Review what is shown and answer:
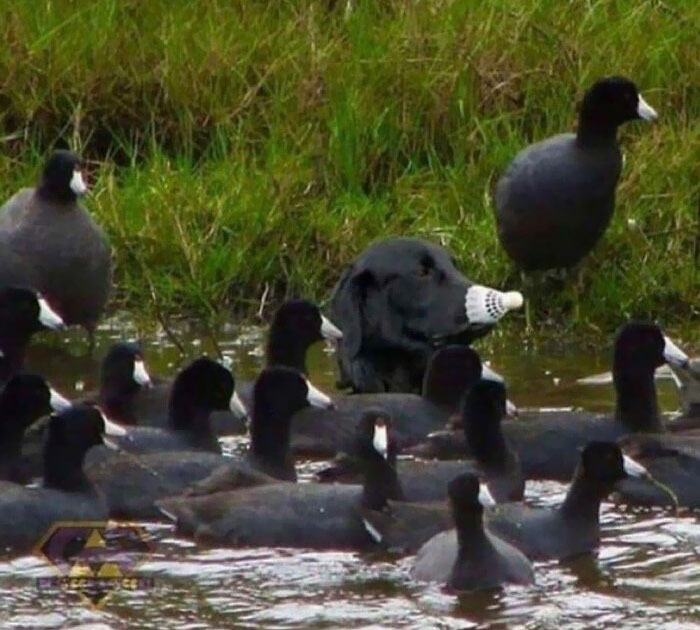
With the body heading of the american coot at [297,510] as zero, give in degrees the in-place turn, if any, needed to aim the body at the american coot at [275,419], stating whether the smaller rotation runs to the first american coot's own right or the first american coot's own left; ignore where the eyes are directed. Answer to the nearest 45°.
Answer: approximately 90° to the first american coot's own left

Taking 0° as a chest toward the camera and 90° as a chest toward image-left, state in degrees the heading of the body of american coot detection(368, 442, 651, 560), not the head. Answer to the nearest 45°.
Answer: approximately 270°

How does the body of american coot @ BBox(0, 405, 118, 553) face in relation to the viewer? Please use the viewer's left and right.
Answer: facing to the right of the viewer

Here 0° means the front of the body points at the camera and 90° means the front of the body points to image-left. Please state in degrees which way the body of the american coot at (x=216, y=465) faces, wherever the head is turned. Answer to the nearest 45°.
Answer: approximately 270°

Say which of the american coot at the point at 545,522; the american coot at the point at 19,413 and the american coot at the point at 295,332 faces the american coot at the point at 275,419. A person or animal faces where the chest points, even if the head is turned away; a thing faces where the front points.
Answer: the american coot at the point at 19,413

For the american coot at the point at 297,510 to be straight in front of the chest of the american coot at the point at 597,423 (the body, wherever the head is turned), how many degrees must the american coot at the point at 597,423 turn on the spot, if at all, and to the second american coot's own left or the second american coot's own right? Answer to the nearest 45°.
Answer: approximately 135° to the second american coot's own right

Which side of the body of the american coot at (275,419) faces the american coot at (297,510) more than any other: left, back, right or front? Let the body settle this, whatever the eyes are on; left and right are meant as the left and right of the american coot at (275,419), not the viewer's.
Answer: right

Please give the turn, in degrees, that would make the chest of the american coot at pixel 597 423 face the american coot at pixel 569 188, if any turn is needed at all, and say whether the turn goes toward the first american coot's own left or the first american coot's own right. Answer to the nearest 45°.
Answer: approximately 90° to the first american coot's own left
